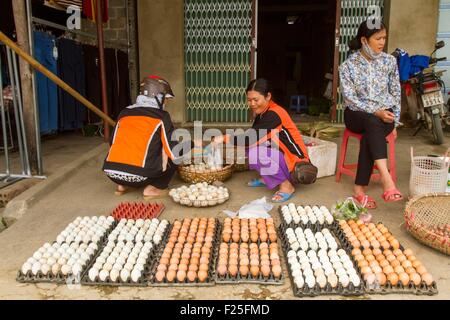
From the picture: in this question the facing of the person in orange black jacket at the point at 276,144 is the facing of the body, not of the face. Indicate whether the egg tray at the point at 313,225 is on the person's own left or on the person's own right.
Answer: on the person's own left

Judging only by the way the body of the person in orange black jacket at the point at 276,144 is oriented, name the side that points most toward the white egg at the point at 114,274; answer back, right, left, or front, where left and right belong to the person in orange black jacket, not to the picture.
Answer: front

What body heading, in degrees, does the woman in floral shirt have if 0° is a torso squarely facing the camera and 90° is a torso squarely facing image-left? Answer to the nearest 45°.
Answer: approximately 315°

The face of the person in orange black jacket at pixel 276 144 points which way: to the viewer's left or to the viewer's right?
to the viewer's left

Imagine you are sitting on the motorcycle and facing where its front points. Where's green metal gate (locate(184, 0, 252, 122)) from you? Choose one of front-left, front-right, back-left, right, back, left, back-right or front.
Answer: front-left

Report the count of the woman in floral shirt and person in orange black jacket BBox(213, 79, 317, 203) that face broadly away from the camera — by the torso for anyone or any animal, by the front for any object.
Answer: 0

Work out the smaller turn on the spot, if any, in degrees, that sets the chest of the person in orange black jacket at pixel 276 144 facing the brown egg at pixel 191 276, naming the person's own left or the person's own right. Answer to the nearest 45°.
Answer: approximately 45° to the person's own left

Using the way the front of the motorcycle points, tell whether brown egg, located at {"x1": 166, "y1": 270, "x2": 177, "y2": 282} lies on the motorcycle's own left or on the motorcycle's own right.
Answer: on the motorcycle's own left

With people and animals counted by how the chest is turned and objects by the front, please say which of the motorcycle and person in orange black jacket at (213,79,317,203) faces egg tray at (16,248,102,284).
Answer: the person in orange black jacket

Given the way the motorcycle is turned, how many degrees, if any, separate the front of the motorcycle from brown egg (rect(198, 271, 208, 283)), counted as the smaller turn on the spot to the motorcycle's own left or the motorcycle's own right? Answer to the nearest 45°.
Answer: approximately 135° to the motorcycle's own left

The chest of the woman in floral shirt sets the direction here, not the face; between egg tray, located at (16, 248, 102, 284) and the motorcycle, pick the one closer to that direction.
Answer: the egg tray

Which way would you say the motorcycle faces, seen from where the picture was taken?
facing away from the viewer and to the left of the viewer

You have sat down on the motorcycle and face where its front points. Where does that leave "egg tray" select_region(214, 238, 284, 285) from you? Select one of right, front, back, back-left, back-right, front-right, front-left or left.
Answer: back-left

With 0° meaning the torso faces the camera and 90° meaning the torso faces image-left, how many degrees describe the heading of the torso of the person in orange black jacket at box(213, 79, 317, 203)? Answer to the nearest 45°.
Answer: approximately 45°

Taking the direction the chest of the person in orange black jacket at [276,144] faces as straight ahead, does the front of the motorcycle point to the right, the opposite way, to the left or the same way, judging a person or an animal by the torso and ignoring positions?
to the right

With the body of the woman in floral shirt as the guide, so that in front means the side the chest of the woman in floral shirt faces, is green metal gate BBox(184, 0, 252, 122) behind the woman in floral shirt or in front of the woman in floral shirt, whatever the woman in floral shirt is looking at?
behind

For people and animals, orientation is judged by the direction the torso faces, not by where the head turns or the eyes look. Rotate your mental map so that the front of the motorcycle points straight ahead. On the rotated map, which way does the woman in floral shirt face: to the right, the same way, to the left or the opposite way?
the opposite way
